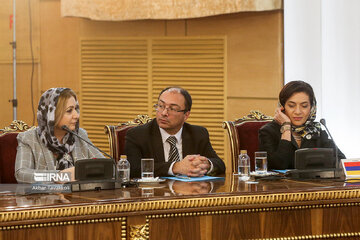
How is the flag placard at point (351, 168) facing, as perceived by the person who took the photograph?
facing the viewer

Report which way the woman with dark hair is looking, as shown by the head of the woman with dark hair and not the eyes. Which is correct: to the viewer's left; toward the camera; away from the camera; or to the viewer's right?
toward the camera

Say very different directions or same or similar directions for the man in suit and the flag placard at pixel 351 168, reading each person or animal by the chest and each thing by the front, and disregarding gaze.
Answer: same or similar directions

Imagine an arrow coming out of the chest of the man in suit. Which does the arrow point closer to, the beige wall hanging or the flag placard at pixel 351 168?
the flag placard

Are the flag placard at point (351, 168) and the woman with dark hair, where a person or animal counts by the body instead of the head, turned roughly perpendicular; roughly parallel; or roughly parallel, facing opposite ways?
roughly parallel

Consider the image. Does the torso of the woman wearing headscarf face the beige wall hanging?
no

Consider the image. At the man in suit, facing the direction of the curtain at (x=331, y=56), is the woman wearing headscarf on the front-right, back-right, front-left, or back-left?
back-left

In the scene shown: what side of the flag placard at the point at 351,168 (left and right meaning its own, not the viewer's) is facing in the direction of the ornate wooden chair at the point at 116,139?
right

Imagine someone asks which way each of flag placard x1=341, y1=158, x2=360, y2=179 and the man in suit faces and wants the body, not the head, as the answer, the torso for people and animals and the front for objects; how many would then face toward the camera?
2

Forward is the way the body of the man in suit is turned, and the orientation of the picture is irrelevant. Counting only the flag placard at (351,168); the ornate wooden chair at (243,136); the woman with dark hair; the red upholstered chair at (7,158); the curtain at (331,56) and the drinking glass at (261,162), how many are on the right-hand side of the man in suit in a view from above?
1

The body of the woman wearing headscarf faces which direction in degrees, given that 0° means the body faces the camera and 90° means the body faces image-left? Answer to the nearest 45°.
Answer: approximately 315°

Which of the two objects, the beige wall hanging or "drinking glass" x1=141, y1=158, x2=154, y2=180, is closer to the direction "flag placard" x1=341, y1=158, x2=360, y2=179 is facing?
the drinking glass

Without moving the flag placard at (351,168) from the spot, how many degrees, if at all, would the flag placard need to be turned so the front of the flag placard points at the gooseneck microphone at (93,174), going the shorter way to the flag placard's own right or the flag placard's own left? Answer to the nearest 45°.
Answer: approximately 45° to the flag placard's own right

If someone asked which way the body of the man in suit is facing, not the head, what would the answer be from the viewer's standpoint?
toward the camera

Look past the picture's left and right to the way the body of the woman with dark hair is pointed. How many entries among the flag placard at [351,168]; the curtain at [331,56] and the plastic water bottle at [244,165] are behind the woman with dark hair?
1
